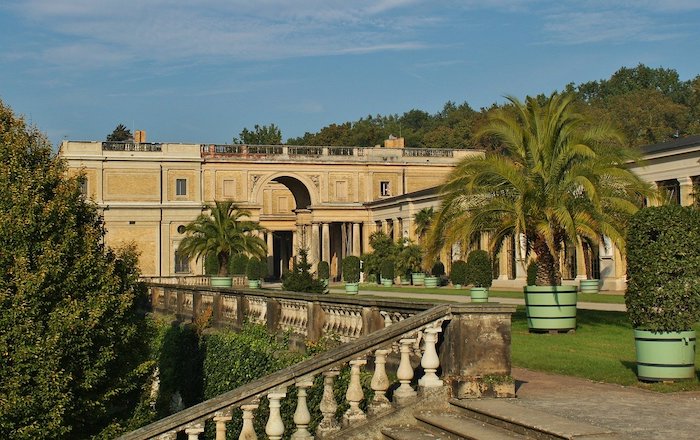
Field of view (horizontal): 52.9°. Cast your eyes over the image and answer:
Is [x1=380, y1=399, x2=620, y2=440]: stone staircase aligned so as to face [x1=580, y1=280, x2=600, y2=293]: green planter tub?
no

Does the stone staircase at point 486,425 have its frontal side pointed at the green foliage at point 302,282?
no

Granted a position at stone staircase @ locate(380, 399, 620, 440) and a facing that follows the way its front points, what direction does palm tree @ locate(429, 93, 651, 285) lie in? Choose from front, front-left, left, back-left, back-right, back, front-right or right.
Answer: back-right

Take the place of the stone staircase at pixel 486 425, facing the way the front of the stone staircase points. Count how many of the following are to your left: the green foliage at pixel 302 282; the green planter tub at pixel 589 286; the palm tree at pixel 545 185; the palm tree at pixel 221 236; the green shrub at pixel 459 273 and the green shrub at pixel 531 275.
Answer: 0

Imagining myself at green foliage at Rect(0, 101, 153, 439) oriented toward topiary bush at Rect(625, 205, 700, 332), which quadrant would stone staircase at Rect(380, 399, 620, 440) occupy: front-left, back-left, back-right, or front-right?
front-right

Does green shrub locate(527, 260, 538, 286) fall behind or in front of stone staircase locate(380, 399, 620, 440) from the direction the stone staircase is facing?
behind

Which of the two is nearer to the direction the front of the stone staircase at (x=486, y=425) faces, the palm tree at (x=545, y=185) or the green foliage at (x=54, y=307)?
the green foliage

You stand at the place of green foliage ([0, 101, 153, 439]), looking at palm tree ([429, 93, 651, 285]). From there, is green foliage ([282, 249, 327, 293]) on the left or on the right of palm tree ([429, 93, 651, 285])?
left

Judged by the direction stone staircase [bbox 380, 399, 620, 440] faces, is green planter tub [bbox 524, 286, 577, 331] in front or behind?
behind

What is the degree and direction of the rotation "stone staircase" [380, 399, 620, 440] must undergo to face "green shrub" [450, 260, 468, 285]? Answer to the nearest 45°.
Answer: approximately 135° to its right

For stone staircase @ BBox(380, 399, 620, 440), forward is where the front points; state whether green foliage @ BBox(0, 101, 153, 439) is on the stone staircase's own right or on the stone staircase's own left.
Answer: on the stone staircase's own right

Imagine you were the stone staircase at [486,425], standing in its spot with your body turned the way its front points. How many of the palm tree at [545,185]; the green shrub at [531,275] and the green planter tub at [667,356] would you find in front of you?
0

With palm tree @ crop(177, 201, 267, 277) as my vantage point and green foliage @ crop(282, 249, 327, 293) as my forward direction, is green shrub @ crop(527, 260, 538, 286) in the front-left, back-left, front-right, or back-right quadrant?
front-left

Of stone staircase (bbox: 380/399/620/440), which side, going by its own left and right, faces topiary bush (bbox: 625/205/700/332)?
back

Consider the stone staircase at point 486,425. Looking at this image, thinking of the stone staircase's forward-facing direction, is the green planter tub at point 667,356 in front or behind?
behind

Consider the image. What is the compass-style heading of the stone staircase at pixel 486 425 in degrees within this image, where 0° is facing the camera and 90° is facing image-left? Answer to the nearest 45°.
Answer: approximately 45°

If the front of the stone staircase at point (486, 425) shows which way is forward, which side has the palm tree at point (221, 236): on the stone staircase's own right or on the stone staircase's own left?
on the stone staircase's own right
